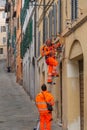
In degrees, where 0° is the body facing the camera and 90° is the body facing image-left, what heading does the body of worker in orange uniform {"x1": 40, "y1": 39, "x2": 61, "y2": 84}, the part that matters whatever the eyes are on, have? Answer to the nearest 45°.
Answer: approximately 225°
